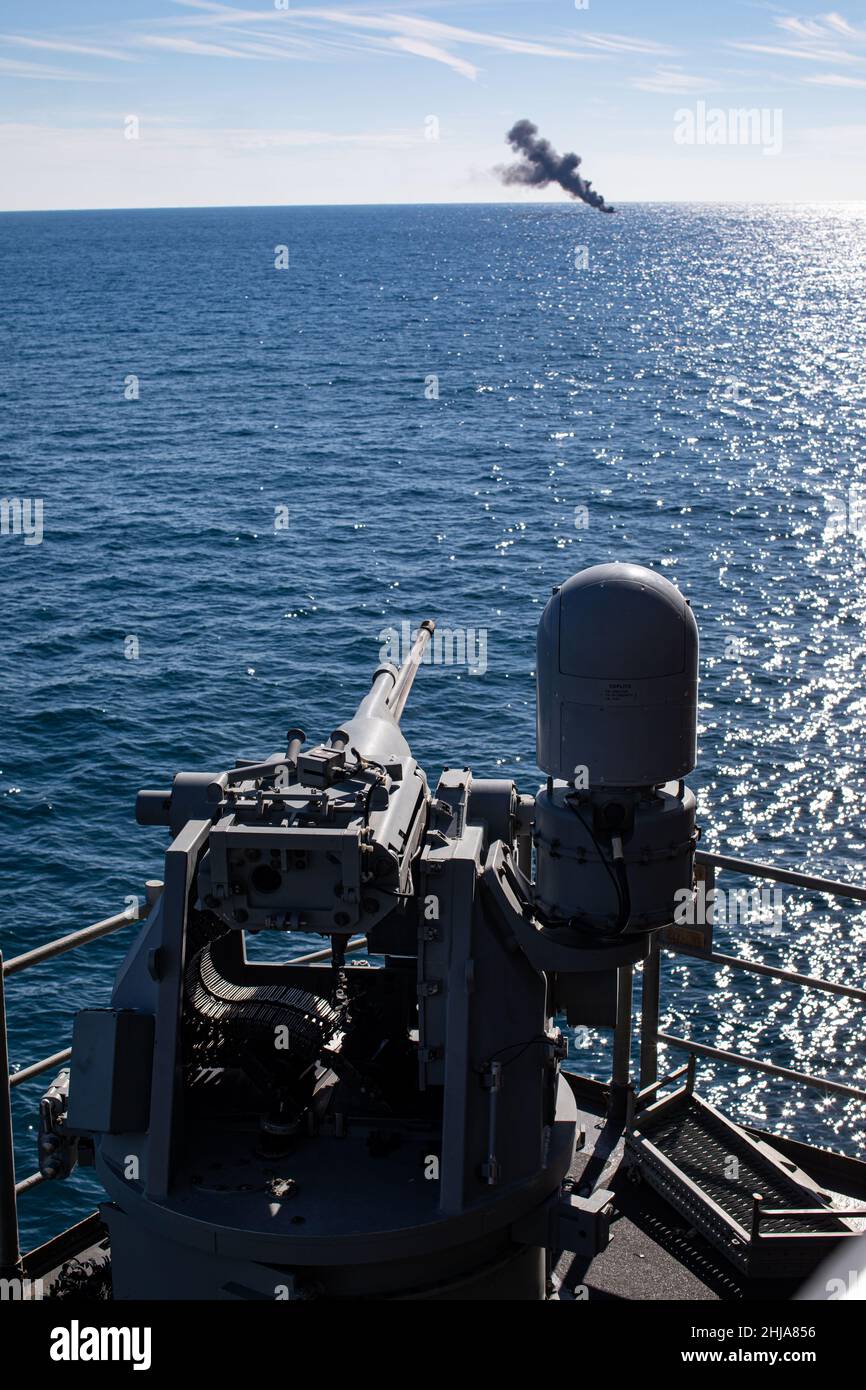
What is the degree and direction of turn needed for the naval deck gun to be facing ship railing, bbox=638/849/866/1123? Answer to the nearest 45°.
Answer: approximately 45° to its right

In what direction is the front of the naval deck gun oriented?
away from the camera
